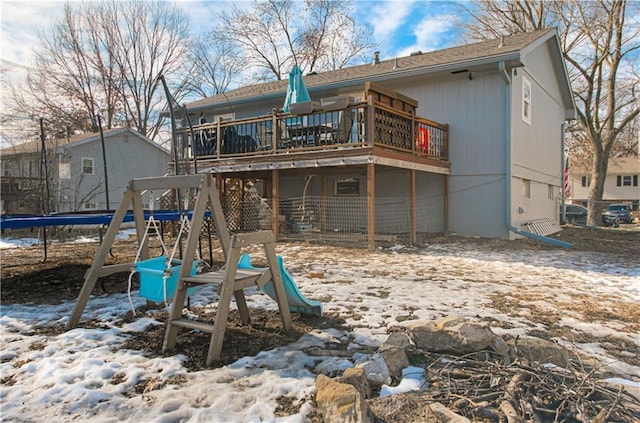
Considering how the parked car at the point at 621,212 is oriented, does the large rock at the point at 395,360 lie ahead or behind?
ahead

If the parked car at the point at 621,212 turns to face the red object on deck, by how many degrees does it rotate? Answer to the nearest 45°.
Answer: approximately 45° to its left

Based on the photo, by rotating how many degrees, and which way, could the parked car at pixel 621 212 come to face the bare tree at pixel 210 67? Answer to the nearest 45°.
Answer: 0° — it already faces it

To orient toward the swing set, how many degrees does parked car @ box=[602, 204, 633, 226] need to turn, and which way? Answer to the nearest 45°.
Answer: approximately 45° to its left

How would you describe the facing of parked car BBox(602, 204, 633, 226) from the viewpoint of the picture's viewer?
facing the viewer and to the left of the viewer
